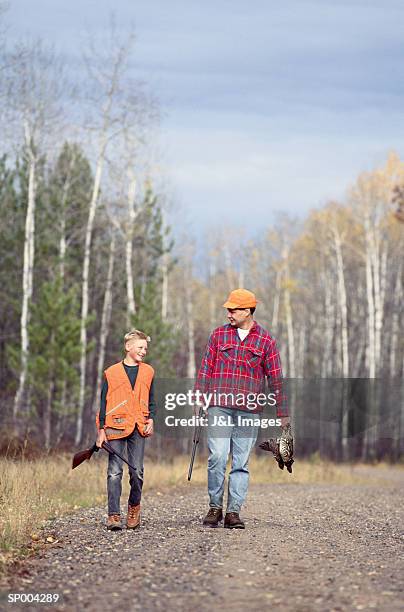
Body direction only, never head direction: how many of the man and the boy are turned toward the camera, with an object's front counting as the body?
2

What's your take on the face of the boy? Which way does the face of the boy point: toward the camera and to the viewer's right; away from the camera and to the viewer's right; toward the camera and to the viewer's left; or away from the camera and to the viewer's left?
toward the camera and to the viewer's right

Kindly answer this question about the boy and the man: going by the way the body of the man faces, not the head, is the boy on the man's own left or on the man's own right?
on the man's own right

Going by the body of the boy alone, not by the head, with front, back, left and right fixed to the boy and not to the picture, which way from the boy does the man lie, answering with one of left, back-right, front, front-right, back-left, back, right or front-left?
left

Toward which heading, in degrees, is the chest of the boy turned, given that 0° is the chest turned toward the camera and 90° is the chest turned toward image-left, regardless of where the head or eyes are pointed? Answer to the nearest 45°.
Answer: approximately 0°

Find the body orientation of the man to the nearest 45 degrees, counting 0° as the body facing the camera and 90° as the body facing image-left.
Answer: approximately 0°
